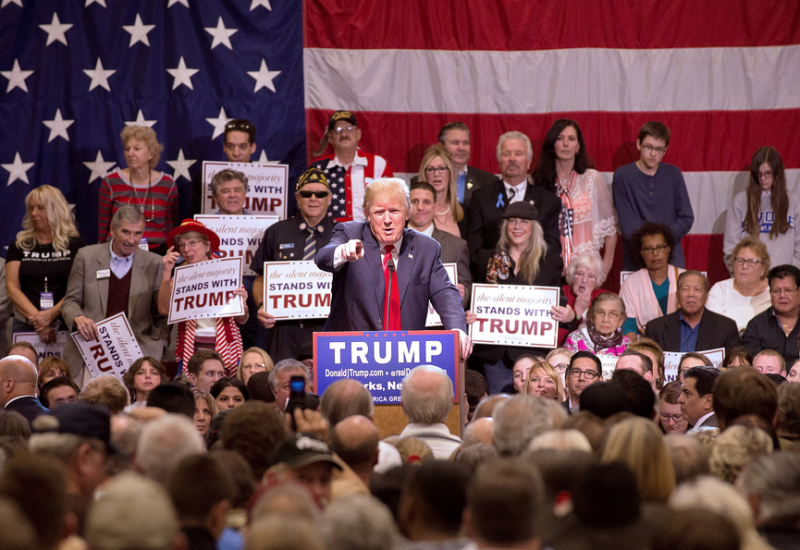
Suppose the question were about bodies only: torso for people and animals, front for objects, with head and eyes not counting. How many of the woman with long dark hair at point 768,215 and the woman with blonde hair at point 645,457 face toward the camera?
1

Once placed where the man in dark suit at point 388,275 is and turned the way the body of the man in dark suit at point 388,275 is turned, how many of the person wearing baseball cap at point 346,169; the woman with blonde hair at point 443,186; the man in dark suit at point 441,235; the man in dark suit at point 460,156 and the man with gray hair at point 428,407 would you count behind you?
4

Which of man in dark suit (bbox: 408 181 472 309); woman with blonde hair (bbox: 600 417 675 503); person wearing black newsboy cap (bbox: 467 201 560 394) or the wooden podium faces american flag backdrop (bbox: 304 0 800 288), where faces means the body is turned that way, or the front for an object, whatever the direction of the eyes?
the woman with blonde hair

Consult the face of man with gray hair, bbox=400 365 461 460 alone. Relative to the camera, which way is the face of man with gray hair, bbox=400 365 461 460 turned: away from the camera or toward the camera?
away from the camera

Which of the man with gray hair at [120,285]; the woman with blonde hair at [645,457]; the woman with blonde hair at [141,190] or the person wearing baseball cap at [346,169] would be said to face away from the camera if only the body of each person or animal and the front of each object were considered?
the woman with blonde hair at [645,457]

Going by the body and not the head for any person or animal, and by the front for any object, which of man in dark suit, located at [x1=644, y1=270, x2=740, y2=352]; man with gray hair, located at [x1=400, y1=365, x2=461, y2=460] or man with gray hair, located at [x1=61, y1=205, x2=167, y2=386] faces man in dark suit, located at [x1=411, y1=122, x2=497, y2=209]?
man with gray hair, located at [x1=400, y1=365, x2=461, y2=460]

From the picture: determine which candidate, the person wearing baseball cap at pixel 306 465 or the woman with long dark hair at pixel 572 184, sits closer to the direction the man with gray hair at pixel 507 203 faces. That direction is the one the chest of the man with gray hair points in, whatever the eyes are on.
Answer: the person wearing baseball cap

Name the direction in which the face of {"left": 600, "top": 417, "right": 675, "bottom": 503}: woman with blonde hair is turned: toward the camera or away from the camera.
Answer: away from the camera

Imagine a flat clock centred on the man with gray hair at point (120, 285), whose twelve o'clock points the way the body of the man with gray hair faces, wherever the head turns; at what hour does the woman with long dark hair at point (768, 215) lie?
The woman with long dark hair is roughly at 9 o'clock from the man with gray hair.

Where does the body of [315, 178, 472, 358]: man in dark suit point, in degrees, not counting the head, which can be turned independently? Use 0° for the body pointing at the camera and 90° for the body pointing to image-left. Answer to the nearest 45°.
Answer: approximately 0°

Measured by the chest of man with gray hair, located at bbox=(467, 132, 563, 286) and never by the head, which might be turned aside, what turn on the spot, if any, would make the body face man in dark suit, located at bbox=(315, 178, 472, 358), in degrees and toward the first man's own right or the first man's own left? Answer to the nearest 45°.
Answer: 0° — they already face them

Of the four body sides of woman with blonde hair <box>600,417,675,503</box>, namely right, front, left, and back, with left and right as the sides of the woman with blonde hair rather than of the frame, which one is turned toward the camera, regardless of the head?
back
